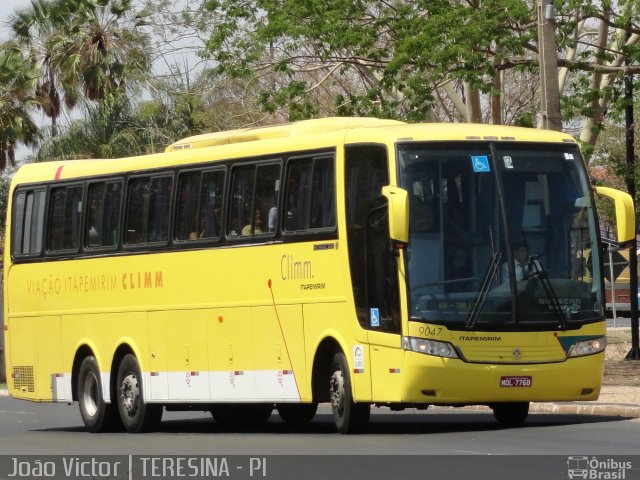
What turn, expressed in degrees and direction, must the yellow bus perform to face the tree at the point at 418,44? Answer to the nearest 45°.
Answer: approximately 135° to its left

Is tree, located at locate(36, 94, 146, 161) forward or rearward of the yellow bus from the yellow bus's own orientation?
rearward

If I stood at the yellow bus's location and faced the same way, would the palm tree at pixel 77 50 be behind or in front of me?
behind

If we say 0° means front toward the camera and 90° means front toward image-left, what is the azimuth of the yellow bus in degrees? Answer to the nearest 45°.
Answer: approximately 315°

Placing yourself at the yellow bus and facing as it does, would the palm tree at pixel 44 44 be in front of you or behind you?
behind
